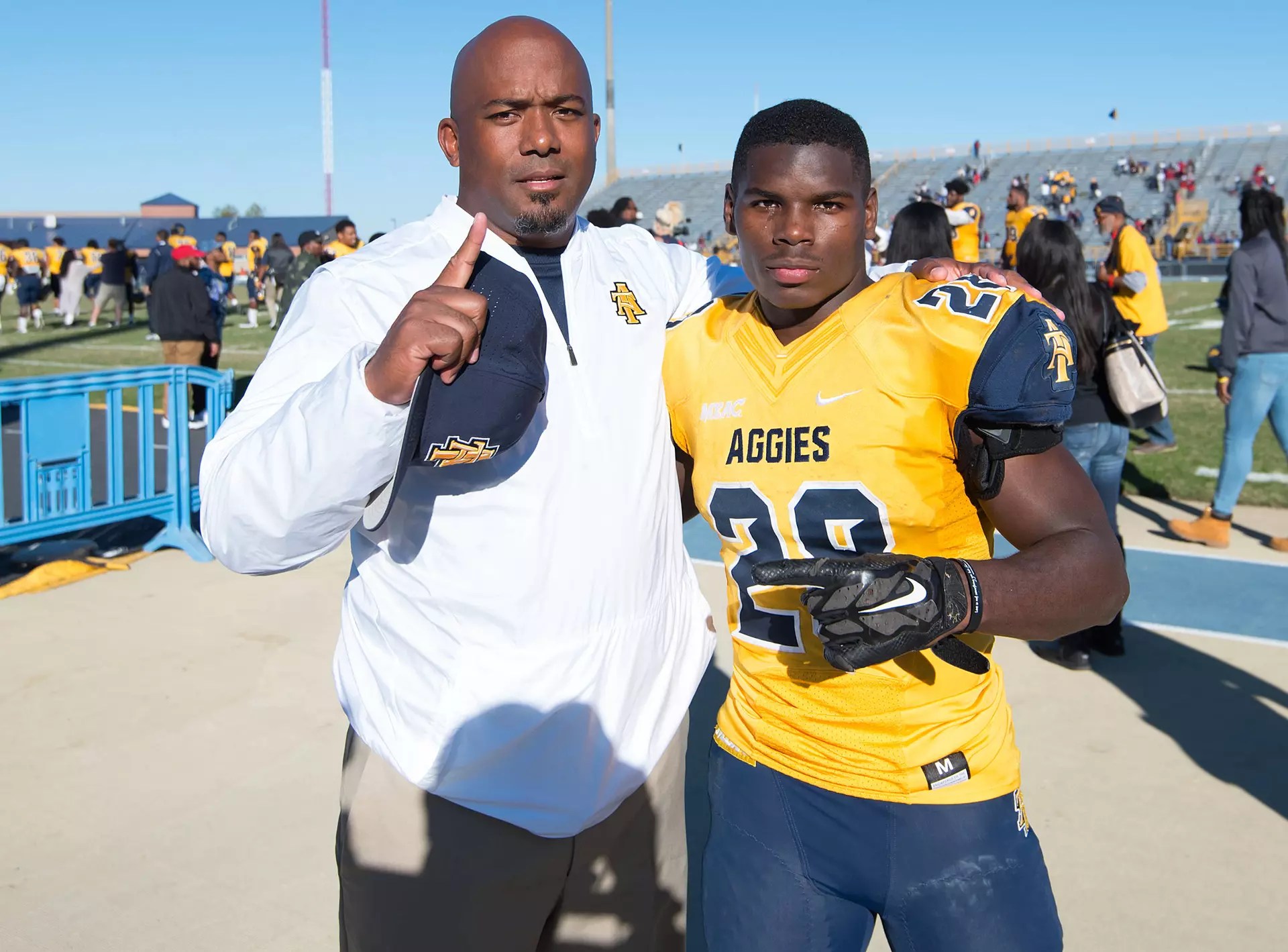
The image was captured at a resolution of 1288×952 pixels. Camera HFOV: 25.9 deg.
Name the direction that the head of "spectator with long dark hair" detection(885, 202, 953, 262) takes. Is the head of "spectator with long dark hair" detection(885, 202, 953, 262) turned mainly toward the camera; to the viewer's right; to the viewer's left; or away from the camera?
away from the camera

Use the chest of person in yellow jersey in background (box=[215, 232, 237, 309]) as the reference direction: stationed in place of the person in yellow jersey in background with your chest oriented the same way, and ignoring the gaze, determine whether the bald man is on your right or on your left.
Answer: on your left

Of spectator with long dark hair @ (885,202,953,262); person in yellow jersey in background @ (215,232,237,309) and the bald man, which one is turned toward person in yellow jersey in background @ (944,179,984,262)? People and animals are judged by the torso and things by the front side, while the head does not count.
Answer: the spectator with long dark hair

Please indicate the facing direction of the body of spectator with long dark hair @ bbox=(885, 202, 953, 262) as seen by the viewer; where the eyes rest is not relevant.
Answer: away from the camera

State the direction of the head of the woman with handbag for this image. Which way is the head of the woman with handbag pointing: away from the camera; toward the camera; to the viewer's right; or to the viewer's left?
away from the camera

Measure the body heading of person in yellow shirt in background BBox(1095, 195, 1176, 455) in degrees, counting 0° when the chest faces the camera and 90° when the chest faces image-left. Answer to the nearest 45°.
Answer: approximately 90°

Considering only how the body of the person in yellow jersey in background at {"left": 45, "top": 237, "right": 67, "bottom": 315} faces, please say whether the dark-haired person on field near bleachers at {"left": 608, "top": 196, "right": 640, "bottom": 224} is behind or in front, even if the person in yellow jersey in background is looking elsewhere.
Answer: behind
